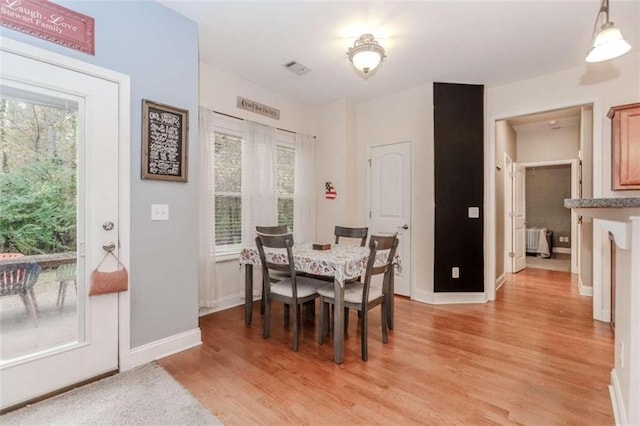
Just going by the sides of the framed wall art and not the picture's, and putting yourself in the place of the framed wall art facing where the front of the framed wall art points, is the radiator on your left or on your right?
on your left

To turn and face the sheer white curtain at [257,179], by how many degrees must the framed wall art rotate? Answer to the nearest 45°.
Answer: approximately 90° to its left
